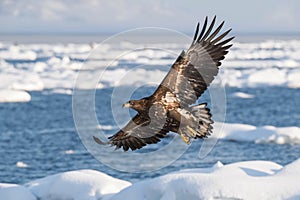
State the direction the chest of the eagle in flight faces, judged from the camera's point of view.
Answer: to the viewer's left
